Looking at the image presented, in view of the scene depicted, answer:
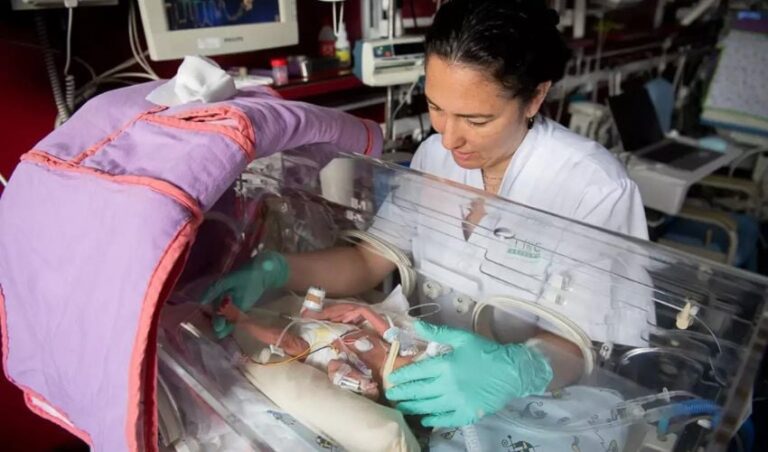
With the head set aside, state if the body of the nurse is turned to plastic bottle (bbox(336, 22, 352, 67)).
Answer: no

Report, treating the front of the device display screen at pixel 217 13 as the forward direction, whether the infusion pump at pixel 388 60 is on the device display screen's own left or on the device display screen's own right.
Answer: on the device display screen's own left

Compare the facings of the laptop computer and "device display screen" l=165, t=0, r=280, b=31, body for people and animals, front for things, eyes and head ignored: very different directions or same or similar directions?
same or similar directions

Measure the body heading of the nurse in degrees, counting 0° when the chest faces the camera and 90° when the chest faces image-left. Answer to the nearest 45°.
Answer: approximately 45°

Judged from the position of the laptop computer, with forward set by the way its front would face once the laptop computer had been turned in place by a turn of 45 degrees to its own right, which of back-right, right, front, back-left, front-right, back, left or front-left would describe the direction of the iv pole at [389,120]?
front-right

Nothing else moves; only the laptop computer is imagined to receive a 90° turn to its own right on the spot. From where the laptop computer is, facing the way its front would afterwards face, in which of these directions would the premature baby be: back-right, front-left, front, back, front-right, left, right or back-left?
front-left

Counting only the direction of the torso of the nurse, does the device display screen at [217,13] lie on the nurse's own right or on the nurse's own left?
on the nurse's own right

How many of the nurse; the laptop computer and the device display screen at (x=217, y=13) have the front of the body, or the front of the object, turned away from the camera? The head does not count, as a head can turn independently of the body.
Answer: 0

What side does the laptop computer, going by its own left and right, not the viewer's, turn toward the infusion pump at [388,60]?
right

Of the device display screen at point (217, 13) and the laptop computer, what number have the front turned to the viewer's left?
0

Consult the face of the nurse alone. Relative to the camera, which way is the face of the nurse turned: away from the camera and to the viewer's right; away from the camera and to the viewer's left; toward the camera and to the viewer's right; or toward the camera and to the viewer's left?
toward the camera and to the viewer's left

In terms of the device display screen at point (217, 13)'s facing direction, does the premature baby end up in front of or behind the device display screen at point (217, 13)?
in front

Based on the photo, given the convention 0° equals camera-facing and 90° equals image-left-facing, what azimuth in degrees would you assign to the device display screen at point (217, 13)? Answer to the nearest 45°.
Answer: approximately 0°

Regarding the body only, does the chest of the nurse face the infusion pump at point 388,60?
no
